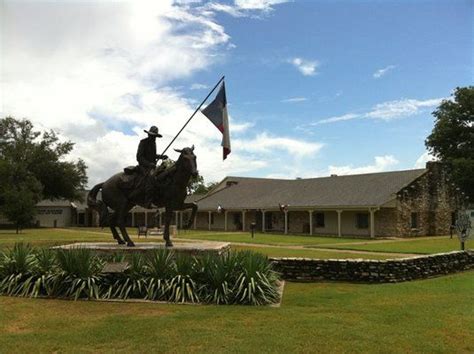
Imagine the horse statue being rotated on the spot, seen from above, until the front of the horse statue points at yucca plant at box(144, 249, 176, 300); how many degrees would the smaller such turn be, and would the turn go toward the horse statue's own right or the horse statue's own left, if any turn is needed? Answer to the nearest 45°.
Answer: approximately 90° to the horse statue's own right

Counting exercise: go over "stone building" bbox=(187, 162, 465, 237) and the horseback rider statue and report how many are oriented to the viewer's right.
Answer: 1

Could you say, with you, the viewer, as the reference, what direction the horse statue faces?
facing to the right of the viewer

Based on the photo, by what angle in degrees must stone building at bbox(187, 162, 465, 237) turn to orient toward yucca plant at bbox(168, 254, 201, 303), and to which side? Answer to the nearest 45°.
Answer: approximately 45° to its left

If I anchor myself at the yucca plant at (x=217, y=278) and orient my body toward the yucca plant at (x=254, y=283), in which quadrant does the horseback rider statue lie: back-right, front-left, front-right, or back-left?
back-left

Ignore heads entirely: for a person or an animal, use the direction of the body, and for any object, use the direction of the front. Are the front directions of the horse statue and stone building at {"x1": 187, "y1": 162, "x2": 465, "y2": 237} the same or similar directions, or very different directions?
very different directions

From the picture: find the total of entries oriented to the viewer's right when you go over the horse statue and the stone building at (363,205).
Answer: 1

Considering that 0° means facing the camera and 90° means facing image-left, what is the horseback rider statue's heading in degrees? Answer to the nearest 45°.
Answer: approximately 270°
